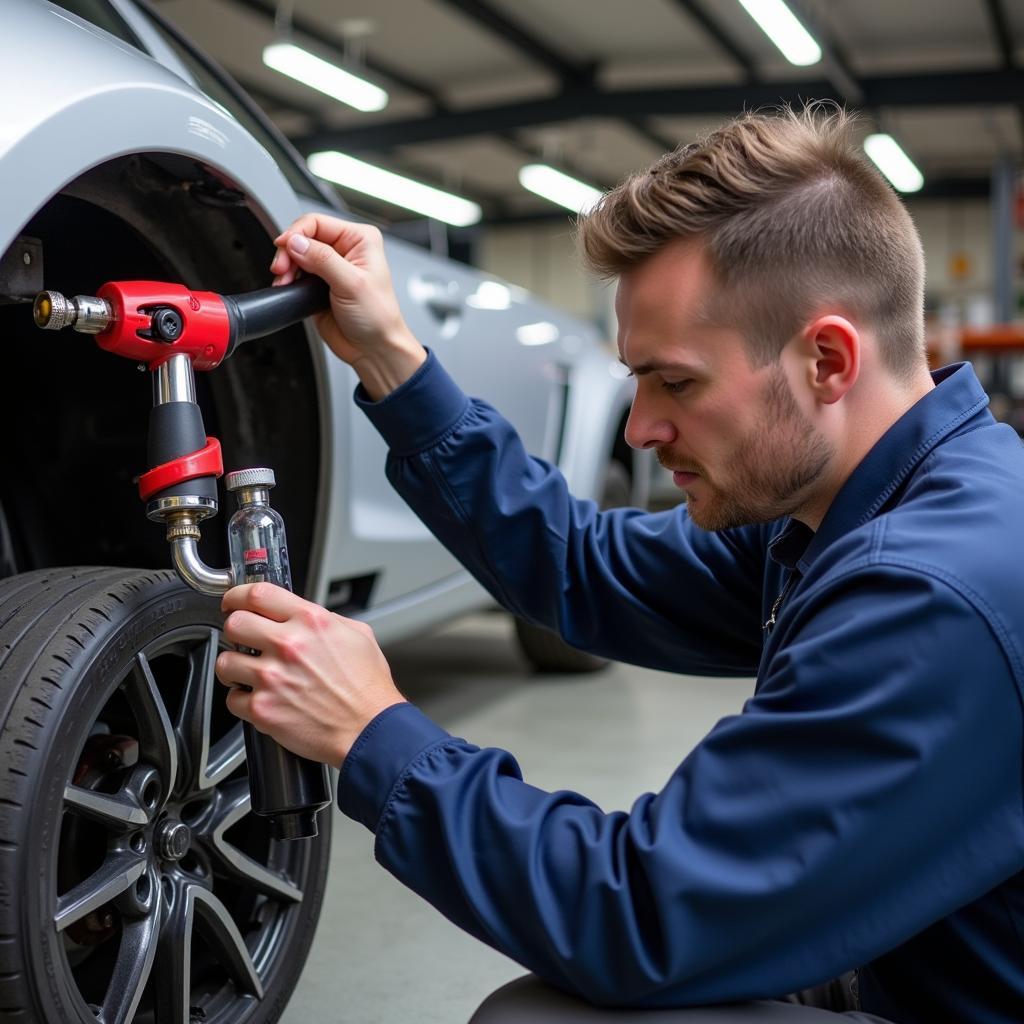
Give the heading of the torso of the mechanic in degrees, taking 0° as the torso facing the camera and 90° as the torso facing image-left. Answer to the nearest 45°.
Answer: approximately 90°

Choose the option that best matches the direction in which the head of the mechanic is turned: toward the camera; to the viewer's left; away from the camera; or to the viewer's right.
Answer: to the viewer's left

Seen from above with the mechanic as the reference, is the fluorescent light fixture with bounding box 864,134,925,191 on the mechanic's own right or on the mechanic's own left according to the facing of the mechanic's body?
on the mechanic's own right

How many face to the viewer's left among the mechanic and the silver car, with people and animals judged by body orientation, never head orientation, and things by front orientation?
1

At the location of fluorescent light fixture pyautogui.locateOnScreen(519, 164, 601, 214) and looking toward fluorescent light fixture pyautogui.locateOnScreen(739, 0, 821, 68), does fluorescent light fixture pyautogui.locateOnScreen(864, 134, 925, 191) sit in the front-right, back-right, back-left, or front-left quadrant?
front-left

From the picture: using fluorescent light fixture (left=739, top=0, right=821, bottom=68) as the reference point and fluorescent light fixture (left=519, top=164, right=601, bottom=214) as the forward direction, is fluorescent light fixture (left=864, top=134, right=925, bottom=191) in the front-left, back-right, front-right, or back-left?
front-right

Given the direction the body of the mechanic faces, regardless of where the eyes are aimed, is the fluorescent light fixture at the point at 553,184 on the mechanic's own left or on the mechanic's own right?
on the mechanic's own right

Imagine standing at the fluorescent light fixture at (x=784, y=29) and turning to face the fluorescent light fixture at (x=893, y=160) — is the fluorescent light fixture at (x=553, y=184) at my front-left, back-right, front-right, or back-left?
front-left
